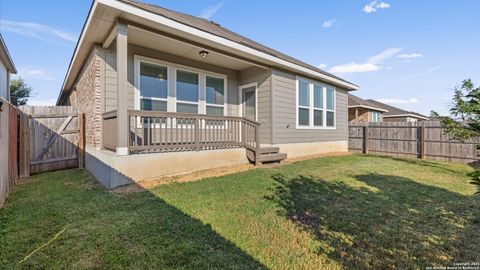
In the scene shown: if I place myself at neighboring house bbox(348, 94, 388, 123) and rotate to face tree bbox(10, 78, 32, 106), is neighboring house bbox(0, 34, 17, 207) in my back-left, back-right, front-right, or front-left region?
front-left

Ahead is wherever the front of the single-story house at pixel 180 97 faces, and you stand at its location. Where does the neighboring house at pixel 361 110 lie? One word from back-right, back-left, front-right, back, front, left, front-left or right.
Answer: right
